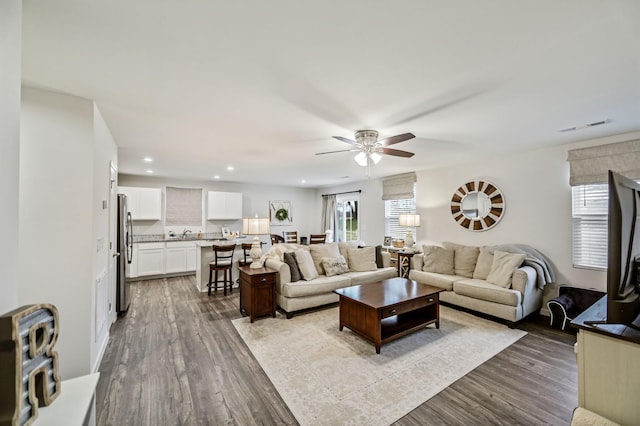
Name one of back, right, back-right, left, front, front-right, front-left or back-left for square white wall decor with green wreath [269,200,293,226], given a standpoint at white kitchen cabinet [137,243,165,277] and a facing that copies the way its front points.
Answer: left

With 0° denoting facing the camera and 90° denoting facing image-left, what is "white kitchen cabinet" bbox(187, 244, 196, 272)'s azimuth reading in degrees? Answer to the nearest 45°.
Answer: approximately 0°

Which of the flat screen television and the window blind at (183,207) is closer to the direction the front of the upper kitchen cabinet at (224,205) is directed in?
the flat screen television

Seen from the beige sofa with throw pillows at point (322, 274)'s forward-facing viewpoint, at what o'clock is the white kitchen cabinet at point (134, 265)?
The white kitchen cabinet is roughly at 5 o'clock from the beige sofa with throw pillows.

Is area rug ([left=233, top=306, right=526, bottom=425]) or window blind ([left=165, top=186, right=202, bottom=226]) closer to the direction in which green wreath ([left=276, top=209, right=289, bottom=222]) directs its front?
the area rug

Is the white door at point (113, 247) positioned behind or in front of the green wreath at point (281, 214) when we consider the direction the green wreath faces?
in front

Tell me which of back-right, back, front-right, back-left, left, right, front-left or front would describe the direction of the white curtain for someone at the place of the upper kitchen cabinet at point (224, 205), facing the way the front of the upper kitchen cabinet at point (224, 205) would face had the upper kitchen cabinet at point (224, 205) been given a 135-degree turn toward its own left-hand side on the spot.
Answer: front-right

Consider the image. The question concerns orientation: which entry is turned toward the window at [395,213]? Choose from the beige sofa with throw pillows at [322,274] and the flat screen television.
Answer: the flat screen television

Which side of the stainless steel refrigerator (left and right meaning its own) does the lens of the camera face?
right

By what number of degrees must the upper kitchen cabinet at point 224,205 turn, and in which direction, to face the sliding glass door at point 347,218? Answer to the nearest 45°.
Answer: approximately 90° to its left

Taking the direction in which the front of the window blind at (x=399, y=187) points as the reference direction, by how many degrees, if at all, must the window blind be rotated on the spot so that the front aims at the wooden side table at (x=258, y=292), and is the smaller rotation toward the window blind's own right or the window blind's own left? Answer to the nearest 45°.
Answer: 0° — it already faces it

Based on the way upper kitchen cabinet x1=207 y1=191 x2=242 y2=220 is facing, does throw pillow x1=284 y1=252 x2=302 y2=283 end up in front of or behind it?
in front
